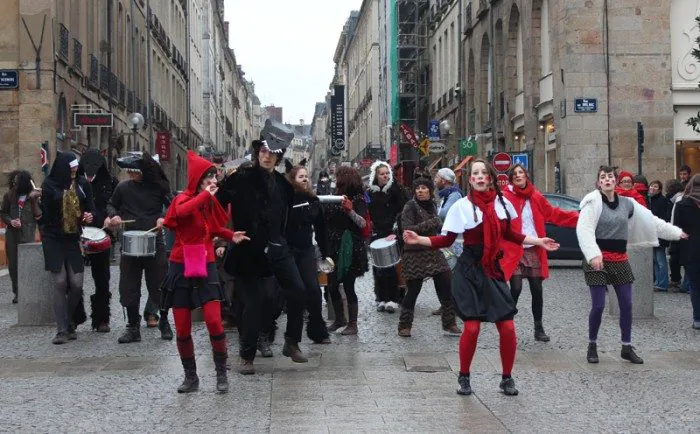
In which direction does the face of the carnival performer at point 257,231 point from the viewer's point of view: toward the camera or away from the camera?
toward the camera

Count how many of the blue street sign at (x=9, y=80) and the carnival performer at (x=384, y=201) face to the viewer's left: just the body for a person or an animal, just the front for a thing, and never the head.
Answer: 0

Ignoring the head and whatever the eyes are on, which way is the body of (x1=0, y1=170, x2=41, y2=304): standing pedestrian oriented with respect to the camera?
toward the camera

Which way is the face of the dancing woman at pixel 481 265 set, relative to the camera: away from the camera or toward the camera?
toward the camera

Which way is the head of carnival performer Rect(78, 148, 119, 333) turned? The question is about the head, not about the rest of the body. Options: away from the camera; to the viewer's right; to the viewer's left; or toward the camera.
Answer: toward the camera

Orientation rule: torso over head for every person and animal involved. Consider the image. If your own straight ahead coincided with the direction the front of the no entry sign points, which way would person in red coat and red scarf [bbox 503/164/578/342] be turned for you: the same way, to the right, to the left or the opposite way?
the same way

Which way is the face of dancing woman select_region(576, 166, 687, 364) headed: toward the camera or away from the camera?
toward the camera

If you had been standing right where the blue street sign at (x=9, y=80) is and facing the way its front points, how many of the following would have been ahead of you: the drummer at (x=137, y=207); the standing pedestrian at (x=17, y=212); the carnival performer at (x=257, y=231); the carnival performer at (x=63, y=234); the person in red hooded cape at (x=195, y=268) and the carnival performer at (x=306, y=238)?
6

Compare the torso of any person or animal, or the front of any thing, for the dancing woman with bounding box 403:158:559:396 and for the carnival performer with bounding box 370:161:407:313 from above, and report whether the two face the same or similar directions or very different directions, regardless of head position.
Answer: same or similar directions

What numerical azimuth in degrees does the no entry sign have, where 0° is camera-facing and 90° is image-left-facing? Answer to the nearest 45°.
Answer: approximately 0°

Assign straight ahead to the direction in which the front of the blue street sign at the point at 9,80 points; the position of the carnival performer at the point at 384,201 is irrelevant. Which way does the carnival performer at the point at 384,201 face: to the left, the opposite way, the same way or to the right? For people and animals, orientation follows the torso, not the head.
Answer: the same way

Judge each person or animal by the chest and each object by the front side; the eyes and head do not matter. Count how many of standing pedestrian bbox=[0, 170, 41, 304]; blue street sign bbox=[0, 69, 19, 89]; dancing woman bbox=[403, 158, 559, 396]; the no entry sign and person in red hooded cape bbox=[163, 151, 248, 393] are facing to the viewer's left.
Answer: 0

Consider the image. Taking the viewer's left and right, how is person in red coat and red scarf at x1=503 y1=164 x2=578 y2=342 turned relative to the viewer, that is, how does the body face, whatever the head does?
facing the viewer

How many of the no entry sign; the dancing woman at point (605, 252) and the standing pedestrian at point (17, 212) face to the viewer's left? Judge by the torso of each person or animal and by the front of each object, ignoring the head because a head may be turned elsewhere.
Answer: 0

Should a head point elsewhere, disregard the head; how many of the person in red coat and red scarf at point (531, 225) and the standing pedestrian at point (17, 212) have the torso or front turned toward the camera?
2
